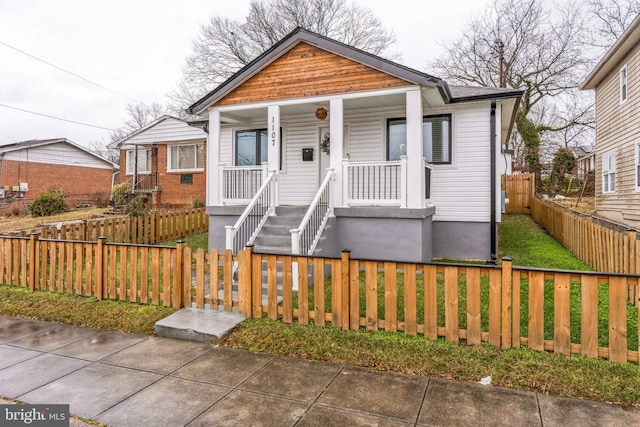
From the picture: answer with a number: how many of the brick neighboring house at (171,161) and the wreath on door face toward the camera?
2

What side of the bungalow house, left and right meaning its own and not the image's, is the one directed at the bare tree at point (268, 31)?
back

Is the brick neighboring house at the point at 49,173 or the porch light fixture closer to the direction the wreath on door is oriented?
the porch light fixture

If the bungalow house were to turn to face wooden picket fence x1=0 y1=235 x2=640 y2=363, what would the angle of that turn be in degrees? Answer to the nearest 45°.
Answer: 0° — it already faces it

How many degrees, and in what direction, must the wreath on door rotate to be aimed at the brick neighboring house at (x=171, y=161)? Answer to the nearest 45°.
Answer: approximately 135° to its right

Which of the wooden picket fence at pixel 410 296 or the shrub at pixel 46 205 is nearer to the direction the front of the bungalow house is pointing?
the wooden picket fence

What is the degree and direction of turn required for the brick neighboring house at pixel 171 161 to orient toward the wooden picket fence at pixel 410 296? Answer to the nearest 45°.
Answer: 0° — it already faces it

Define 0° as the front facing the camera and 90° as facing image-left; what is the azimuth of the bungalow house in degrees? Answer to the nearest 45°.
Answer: approximately 0°

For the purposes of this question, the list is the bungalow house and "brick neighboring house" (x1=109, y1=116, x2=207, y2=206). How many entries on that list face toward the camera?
2
